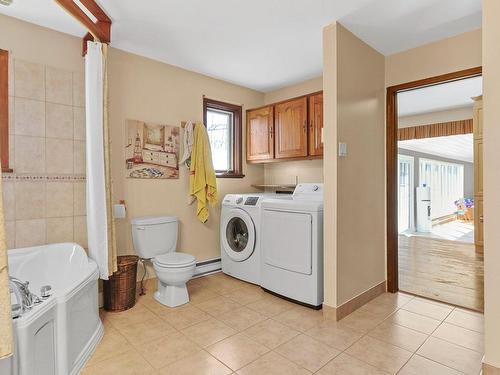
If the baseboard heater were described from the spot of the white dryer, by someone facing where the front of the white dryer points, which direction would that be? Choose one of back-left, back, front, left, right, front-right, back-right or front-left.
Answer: right

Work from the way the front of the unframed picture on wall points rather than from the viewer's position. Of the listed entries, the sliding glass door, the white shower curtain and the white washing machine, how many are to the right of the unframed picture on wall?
1

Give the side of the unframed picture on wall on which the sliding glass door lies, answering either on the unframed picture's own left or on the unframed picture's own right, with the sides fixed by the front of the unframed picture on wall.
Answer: on the unframed picture's own left

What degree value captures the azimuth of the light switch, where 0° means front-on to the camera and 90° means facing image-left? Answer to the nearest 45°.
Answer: approximately 315°

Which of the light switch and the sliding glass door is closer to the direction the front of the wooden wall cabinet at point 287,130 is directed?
the light switch

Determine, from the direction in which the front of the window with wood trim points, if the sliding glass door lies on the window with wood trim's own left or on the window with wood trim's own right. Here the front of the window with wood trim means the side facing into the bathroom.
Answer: on the window with wood trim's own left

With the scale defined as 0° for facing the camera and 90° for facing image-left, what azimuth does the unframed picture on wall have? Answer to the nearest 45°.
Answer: approximately 315°

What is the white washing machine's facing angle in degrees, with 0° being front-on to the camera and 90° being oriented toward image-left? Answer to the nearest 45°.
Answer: approximately 45°
